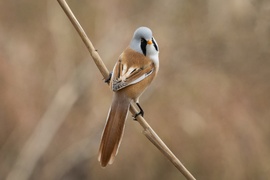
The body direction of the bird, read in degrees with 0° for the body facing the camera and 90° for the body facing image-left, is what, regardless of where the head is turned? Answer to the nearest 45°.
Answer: approximately 225°
